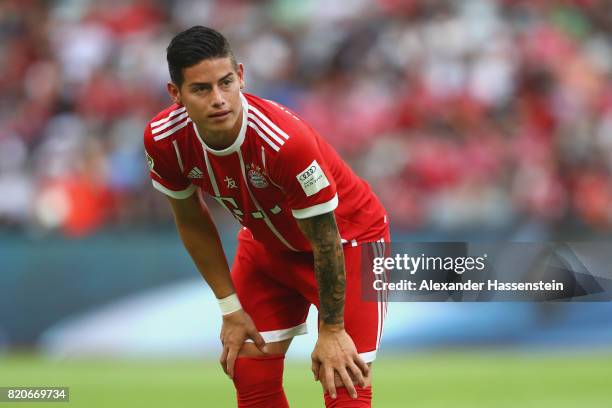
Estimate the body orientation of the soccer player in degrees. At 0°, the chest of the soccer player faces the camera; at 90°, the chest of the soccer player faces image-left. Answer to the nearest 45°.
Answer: approximately 45°
